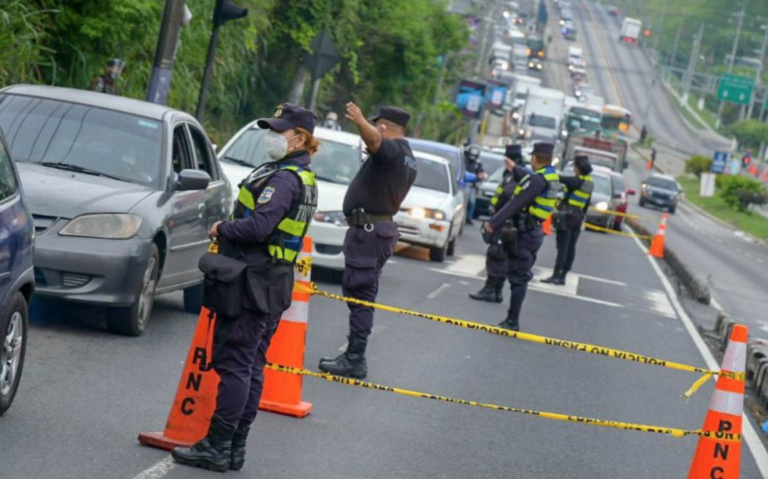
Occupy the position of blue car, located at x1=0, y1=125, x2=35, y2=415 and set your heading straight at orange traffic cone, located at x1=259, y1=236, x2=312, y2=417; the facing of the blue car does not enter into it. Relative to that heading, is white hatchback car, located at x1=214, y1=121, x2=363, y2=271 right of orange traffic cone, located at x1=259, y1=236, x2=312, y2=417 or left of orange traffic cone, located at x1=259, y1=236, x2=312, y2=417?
left

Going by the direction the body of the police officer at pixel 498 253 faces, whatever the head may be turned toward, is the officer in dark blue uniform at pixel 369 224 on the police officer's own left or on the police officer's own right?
on the police officer's own left

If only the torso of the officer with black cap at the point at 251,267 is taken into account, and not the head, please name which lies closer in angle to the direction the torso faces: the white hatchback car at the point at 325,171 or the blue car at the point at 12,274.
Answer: the blue car

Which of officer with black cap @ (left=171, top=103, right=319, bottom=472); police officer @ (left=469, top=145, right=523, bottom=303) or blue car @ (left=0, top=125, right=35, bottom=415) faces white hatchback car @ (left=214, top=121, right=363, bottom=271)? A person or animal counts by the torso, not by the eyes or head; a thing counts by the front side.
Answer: the police officer

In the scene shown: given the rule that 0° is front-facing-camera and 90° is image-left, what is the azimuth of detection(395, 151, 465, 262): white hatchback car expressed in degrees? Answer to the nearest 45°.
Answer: approximately 45°

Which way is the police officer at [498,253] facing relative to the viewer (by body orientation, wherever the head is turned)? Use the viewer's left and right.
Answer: facing to the left of the viewer

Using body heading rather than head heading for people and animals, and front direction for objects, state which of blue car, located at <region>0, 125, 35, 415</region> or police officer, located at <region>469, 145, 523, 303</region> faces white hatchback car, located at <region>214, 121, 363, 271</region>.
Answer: the police officer

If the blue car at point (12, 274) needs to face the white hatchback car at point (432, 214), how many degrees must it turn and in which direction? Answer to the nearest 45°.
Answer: approximately 180°

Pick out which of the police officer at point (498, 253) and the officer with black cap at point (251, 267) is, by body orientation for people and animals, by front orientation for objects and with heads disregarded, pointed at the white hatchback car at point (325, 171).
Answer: the police officer
